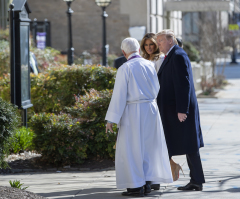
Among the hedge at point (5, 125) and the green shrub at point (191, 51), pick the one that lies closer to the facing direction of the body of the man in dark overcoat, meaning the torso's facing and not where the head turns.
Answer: the hedge

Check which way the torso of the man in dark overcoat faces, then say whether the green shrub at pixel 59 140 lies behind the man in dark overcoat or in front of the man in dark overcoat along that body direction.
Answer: in front

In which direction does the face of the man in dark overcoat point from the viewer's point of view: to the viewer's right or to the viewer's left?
to the viewer's left

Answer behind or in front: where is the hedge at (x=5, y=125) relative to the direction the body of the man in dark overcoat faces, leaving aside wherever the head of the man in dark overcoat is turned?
in front

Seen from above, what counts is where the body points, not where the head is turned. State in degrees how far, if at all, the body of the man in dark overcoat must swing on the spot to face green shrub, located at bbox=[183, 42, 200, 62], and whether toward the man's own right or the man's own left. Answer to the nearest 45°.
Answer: approximately 90° to the man's own right

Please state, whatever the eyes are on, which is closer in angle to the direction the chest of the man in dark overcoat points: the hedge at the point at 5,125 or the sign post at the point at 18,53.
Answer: the hedge

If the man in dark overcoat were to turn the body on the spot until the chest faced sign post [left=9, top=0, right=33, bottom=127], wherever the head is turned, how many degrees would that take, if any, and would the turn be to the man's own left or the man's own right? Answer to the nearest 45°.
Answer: approximately 45° to the man's own right

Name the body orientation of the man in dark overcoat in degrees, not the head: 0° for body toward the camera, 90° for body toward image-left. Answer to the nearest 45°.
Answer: approximately 90°
